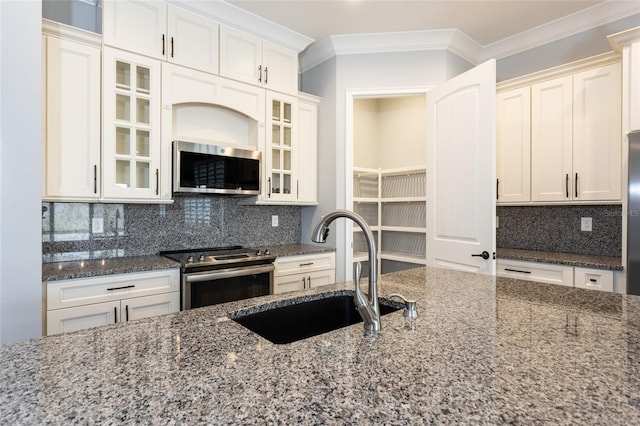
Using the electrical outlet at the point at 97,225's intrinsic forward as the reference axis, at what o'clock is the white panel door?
The white panel door is roughly at 10 o'clock from the electrical outlet.

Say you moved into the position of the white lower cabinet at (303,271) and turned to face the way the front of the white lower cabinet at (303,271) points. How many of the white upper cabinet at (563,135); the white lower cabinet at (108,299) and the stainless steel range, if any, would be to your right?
2

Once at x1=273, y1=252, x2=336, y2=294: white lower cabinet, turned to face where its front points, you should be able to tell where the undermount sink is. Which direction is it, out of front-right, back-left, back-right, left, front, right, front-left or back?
front-right

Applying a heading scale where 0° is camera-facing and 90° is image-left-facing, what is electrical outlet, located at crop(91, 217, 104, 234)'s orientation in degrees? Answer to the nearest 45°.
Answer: approximately 0°

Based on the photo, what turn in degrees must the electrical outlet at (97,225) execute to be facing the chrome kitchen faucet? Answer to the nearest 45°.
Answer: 0° — it already faces it
